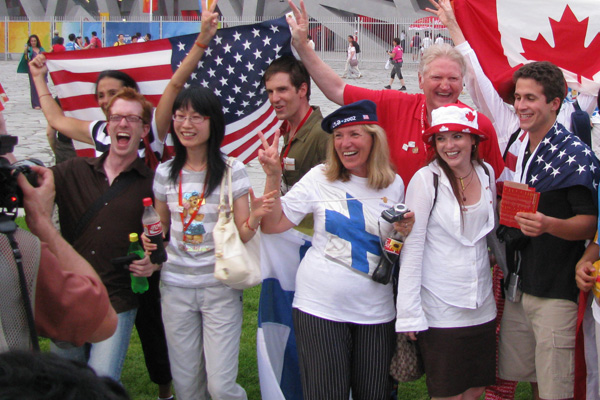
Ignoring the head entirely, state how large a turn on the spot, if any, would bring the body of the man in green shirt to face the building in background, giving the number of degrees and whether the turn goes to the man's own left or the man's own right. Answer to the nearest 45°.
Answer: approximately 135° to the man's own right

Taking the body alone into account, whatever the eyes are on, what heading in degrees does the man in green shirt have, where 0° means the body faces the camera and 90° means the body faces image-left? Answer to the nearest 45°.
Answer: approximately 45°

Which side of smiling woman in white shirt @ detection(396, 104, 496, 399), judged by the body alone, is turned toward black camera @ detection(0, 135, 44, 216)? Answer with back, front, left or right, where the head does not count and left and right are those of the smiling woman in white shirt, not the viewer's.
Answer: right

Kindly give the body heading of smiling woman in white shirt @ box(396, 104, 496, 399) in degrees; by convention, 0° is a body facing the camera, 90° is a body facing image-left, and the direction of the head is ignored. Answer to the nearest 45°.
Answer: approximately 315°

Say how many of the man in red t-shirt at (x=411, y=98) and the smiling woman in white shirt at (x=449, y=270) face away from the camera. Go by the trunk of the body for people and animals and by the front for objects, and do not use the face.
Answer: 0

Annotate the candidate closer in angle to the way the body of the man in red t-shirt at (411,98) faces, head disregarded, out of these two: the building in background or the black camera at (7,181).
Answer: the black camera

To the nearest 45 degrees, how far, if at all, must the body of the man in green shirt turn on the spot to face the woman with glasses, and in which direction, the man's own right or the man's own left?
0° — they already face them

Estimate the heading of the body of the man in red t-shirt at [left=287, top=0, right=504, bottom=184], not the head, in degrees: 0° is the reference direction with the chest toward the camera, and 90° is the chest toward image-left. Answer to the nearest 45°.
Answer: approximately 0°

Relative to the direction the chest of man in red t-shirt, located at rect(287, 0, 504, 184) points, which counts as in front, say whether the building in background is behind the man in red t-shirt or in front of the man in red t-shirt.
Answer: behind

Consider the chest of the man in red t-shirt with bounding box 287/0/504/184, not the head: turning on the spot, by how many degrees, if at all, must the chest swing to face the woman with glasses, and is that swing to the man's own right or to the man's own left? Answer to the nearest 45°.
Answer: approximately 45° to the man's own right

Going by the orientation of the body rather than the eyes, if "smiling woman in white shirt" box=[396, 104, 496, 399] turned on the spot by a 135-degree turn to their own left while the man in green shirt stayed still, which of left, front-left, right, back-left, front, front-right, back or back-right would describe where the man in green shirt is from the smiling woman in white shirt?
front-left

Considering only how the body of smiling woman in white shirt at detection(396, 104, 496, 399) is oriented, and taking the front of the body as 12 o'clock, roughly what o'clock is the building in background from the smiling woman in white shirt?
The building in background is roughly at 7 o'clock from the smiling woman in white shirt.
